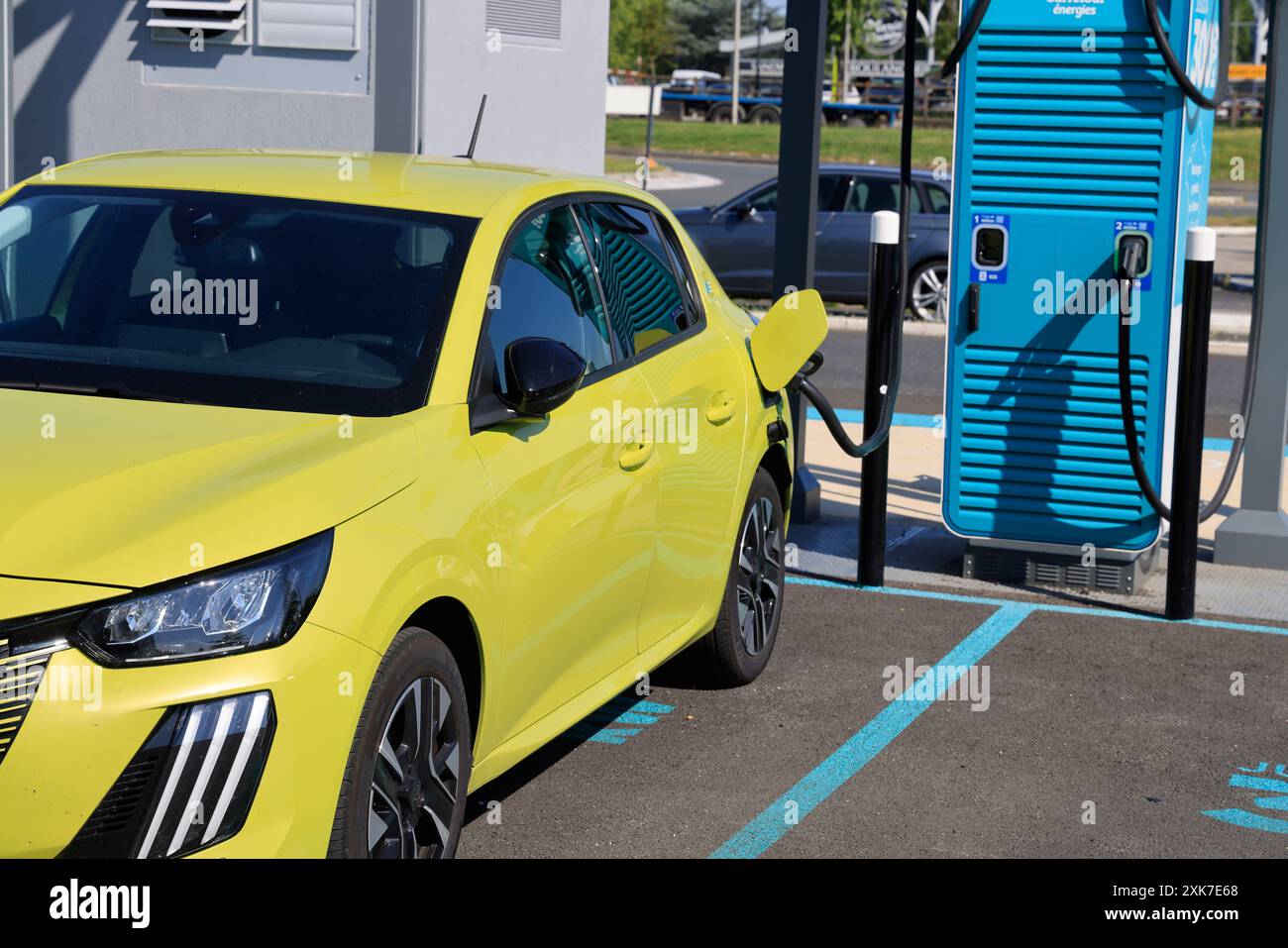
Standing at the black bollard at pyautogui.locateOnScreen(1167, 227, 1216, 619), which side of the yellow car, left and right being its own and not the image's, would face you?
back

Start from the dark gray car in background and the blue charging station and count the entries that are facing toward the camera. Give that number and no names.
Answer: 1

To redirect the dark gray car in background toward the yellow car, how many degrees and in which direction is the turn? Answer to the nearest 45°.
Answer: approximately 90° to its left

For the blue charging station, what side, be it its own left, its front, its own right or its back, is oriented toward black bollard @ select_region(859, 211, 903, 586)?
right

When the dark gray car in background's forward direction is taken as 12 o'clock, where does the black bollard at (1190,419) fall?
The black bollard is roughly at 9 o'clock from the dark gray car in background.

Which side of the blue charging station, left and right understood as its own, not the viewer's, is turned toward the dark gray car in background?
back

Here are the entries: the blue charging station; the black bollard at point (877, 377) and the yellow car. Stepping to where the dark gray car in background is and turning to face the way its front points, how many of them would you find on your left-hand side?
3

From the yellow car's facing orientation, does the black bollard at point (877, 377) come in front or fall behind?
behind

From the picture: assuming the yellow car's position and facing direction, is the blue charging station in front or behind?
behind

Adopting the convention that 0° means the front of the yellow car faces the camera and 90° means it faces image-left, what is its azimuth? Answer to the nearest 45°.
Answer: approximately 45°

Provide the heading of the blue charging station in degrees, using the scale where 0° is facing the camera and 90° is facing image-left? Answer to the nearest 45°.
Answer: approximately 0°

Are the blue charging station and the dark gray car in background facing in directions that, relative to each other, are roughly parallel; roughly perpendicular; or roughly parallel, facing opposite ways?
roughly perpendicular

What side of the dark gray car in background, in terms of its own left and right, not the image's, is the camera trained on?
left
